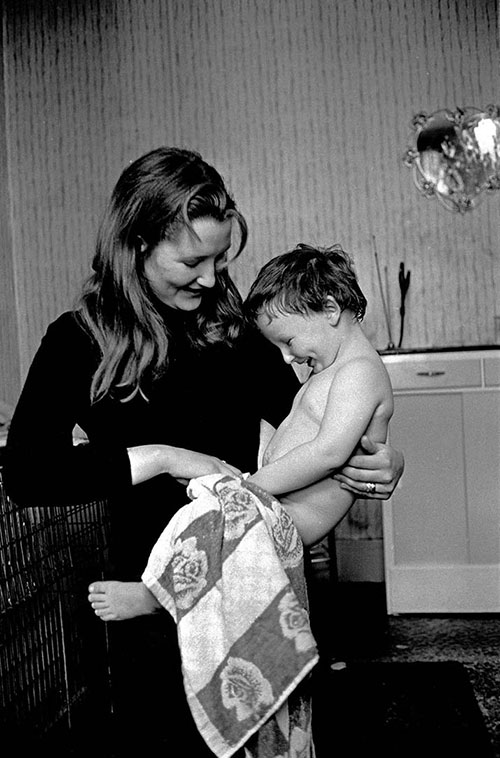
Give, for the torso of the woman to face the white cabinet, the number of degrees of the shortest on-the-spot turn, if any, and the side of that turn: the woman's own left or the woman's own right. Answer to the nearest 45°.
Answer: approximately 90° to the woman's own left

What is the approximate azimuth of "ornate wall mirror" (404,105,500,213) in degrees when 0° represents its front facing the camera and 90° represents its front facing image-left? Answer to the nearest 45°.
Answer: approximately 0°

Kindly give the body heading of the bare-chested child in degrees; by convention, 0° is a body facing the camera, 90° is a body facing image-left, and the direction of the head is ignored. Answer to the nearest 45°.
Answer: approximately 90°

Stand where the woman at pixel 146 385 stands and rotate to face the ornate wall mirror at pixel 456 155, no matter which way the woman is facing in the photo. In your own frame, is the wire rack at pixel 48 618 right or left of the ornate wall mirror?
left

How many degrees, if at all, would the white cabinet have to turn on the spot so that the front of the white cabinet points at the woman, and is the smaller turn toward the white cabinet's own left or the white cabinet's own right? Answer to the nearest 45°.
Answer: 0° — it already faces them

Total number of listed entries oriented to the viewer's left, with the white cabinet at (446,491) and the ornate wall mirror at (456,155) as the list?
0

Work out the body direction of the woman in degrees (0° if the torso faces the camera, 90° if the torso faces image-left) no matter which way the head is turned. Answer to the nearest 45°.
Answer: approximately 315°

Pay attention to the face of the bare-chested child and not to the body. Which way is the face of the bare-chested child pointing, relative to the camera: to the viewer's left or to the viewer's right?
to the viewer's left

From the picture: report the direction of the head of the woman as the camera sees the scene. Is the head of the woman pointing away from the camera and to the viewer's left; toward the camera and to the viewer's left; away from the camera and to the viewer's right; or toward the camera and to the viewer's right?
toward the camera and to the viewer's right

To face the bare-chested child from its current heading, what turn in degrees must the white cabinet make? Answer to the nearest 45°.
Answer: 0° — it already faces them
